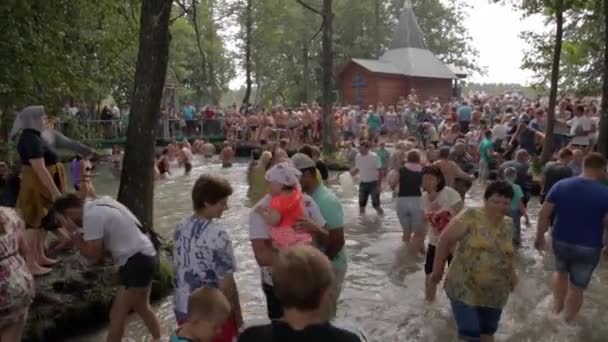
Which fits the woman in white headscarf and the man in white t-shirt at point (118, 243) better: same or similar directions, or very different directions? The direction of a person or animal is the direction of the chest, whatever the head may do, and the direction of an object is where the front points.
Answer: very different directions

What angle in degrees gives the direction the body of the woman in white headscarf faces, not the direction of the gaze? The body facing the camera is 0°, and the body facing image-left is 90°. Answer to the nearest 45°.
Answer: approximately 270°

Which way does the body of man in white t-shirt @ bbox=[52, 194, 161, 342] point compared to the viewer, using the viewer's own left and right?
facing to the left of the viewer

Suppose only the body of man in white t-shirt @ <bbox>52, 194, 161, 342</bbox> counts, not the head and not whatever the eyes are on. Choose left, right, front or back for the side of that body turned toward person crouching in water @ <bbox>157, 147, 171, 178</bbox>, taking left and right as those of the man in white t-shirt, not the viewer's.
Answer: right

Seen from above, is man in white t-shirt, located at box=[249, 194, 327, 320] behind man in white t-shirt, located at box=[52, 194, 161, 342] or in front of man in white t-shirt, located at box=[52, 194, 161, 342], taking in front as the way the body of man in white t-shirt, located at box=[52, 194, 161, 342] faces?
behind

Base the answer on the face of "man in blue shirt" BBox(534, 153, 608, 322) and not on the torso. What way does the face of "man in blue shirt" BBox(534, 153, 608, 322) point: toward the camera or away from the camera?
away from the camera

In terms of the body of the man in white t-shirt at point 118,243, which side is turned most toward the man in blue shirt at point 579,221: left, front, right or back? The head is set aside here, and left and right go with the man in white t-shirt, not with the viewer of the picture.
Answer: back

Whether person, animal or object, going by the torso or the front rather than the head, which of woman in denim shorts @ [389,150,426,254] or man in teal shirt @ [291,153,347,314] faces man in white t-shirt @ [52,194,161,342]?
the man in teal shirt

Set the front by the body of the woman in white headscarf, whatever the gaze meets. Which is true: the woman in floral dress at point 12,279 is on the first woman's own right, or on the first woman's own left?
on the first woman's own right
